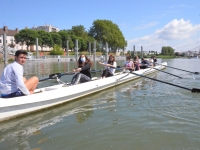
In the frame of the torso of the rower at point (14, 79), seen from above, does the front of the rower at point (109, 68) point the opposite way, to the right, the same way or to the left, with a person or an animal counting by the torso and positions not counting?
the opposite way

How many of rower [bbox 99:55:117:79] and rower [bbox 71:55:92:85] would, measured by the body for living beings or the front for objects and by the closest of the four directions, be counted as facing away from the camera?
0

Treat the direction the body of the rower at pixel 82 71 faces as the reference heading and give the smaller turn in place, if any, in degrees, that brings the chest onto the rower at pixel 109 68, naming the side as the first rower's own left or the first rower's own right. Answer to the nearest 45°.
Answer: approximately 180°

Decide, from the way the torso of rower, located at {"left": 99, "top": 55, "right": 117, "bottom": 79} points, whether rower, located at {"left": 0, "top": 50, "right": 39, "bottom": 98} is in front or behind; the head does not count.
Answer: in front

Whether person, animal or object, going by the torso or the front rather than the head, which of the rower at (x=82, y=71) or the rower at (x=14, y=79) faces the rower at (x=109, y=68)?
the rower at (x=14, y=79)

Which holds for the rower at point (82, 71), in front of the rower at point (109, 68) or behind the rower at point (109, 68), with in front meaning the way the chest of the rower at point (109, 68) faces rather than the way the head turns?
in front

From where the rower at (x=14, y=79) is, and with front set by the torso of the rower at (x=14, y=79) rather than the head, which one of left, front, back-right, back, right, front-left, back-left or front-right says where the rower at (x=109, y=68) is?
front

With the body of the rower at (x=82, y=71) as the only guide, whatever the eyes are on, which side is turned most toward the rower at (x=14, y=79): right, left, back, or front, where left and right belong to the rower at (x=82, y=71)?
front

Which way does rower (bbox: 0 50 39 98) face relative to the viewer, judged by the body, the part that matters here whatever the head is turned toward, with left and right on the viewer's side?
facing away from the viewer and to the right of the viewer
